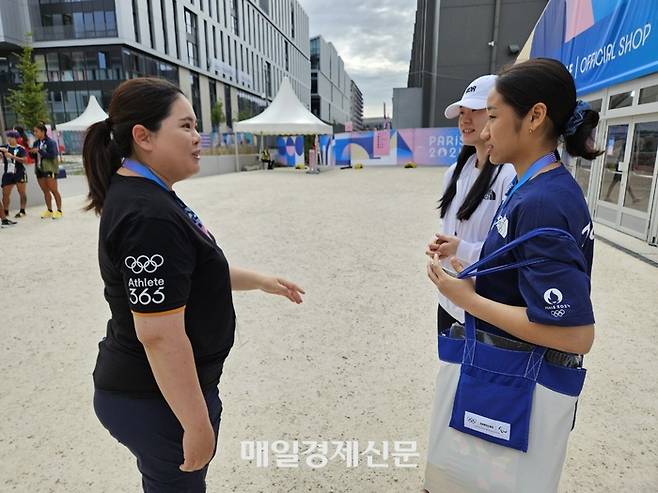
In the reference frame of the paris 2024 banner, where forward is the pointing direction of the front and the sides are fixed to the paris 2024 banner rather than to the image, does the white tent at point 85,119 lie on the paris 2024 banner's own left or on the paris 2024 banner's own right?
on the paris 2024 banner's own right

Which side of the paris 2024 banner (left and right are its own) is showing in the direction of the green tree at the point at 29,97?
right

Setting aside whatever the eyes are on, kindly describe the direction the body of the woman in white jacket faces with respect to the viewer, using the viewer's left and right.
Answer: facing the viewer and to the left of the viewer

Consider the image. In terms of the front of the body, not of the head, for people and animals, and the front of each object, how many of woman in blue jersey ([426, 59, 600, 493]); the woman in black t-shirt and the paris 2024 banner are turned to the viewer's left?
1

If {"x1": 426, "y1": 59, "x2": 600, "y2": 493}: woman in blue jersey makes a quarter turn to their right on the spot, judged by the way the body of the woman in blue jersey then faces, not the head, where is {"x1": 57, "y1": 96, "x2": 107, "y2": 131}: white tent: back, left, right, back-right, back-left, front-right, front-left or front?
front-left

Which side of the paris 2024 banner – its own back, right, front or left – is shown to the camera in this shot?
front

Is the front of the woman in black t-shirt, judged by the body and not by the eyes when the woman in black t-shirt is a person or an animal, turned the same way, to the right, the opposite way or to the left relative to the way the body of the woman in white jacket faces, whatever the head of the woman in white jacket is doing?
the opposite way

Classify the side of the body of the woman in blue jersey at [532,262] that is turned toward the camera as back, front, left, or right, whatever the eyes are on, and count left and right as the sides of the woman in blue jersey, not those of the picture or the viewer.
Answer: left

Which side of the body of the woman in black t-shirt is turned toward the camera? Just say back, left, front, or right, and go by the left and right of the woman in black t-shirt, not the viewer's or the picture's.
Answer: right

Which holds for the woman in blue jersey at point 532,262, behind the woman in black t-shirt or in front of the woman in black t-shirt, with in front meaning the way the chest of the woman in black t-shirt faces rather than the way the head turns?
in front

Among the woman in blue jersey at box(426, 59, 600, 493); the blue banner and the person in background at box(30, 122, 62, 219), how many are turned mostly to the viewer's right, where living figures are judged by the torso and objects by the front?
0

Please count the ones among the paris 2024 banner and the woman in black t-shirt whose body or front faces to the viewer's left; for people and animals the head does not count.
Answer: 0

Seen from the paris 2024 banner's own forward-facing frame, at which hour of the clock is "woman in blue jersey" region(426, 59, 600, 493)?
The woman in blue jersey is roughly at 12 o'clock from the paris 2024 banner.

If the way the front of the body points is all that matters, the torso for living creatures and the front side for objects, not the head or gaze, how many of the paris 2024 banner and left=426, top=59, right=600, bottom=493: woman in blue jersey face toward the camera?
1

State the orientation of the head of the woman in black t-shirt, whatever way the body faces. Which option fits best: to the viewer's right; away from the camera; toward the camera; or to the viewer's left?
to the viewer's right

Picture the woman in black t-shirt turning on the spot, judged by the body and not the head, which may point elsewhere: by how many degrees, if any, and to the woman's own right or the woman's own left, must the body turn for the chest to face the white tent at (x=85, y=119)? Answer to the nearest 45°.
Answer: approximately 90° to the woman's own left

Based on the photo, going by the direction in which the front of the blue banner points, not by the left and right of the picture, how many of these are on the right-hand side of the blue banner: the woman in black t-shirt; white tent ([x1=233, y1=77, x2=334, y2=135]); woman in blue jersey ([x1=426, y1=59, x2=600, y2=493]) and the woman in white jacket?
1

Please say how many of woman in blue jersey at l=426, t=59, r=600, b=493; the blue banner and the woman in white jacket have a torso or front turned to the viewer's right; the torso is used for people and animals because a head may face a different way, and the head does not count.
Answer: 0

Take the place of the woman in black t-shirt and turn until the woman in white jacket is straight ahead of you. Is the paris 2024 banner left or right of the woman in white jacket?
left
